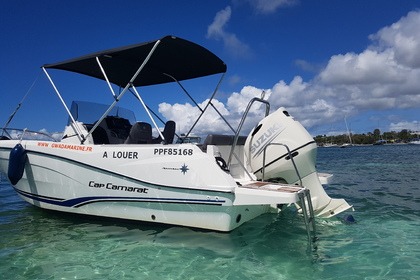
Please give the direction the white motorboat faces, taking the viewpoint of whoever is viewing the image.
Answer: facing away from the viewer and to the left of the viewer
